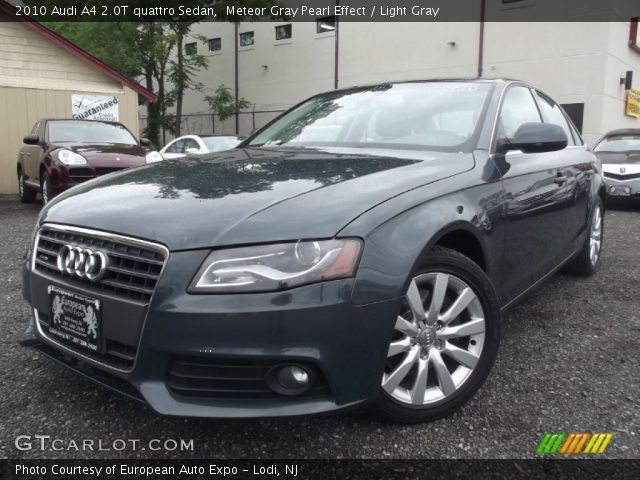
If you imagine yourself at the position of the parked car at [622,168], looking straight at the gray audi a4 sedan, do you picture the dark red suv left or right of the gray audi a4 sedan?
right

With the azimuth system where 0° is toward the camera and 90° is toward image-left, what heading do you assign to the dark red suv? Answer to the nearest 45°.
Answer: approximately 315°

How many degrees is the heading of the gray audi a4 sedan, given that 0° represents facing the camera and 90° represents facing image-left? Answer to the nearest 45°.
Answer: approximately 45°

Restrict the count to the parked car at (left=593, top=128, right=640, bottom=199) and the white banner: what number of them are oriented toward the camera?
2

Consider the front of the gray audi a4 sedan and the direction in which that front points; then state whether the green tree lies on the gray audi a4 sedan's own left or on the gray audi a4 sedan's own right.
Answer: on the gray audi a4 sedan's own right

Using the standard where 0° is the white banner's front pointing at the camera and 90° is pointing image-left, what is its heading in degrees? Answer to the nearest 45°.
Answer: approximately 0°

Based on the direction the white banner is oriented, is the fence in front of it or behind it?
behind

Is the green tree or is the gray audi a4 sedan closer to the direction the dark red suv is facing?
the gray audi a4 sedan

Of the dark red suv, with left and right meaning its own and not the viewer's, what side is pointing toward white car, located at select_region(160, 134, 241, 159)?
left

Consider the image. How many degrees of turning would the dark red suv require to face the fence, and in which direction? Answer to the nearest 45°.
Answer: approximately 135° to its left

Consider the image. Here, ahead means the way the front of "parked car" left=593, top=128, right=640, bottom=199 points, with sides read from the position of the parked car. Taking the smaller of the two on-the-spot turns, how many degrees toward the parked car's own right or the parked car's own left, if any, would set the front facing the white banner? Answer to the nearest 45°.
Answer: approximately 90° to the parked car's own right

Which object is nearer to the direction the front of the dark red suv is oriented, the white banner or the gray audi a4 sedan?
the gray audi a4 sedan

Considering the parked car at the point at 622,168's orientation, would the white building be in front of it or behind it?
behind
